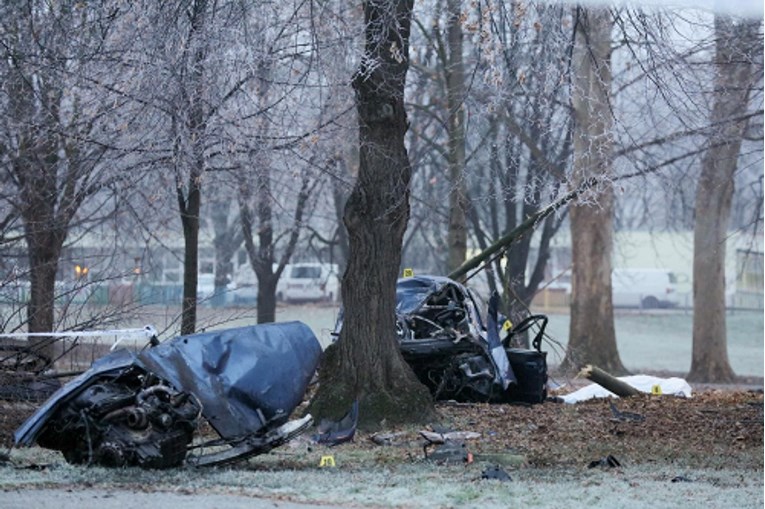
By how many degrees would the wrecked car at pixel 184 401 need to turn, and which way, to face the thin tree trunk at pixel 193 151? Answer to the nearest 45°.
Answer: approximately 135° to its right

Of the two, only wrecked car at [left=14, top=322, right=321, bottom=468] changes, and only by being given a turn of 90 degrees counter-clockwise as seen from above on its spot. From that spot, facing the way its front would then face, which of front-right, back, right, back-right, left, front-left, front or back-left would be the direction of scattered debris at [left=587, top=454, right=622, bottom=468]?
front-left

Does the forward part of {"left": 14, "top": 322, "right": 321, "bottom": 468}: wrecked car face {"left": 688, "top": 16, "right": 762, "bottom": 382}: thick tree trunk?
no

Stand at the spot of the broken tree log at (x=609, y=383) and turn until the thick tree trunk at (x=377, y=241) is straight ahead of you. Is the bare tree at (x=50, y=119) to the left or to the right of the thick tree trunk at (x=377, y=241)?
right

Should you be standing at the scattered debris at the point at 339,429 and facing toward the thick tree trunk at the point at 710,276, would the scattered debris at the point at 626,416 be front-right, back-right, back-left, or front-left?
front-right

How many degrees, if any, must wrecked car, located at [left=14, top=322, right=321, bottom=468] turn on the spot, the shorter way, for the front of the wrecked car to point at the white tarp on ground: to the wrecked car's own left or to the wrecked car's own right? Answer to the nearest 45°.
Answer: approximately 180°

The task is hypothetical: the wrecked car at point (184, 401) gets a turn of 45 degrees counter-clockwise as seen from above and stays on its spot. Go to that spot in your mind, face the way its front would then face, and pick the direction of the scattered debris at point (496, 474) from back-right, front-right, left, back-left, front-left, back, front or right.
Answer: left

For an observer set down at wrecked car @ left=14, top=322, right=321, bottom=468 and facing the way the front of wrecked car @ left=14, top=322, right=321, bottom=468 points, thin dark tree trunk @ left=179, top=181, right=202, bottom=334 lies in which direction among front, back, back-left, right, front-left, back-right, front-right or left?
back-right

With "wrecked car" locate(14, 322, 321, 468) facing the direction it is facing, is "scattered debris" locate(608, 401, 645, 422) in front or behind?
behind

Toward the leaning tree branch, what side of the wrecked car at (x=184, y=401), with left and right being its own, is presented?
back

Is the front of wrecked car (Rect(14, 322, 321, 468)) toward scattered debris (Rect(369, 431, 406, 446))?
no

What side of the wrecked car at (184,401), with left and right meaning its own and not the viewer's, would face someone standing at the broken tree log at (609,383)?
back

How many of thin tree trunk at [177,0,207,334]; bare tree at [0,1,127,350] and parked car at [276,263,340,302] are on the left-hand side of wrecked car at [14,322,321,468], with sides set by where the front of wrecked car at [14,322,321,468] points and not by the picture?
0

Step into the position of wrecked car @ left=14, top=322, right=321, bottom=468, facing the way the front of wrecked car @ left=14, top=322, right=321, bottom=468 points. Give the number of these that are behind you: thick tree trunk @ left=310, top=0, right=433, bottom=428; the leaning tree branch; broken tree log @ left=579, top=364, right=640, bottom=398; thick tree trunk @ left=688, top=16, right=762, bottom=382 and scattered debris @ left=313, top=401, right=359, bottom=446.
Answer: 5

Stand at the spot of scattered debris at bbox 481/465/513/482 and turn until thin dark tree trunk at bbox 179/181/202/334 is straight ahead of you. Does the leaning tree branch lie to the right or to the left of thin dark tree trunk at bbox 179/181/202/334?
right

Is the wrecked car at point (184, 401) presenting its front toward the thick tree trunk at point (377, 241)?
no

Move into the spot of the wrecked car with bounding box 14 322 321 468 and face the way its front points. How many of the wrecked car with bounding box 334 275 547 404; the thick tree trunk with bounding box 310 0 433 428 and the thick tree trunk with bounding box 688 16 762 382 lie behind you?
3

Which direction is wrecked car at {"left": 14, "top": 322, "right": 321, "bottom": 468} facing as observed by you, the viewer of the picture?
facing the viewer and to the left of the viewer

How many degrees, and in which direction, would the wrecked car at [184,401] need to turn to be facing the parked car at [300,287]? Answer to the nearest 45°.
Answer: approximately 135° to its right
